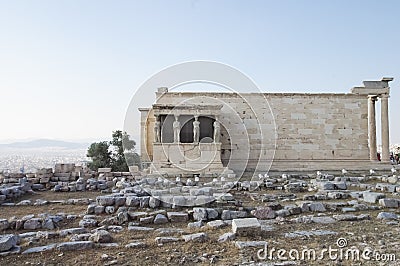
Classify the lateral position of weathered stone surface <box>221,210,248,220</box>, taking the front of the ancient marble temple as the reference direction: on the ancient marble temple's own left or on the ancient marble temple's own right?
on the ancient marble temple's own right

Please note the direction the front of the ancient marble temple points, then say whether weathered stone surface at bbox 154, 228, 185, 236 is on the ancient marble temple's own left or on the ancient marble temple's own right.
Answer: on the ancient marble temple's own right

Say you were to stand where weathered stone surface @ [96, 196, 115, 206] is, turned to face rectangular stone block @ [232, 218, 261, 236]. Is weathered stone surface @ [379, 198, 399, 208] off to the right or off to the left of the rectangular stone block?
left

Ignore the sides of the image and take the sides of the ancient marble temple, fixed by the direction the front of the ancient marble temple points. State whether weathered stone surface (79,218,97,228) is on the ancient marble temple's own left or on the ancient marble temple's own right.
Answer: on the ancient marble temple's own right

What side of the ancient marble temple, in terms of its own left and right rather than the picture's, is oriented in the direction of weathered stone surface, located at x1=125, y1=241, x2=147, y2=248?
right

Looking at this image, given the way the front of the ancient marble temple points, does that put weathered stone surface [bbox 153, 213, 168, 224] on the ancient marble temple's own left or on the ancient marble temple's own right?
on the ancient marble temple's own right

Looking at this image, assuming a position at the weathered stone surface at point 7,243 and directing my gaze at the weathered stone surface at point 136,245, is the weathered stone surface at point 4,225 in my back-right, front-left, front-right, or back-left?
back-left
